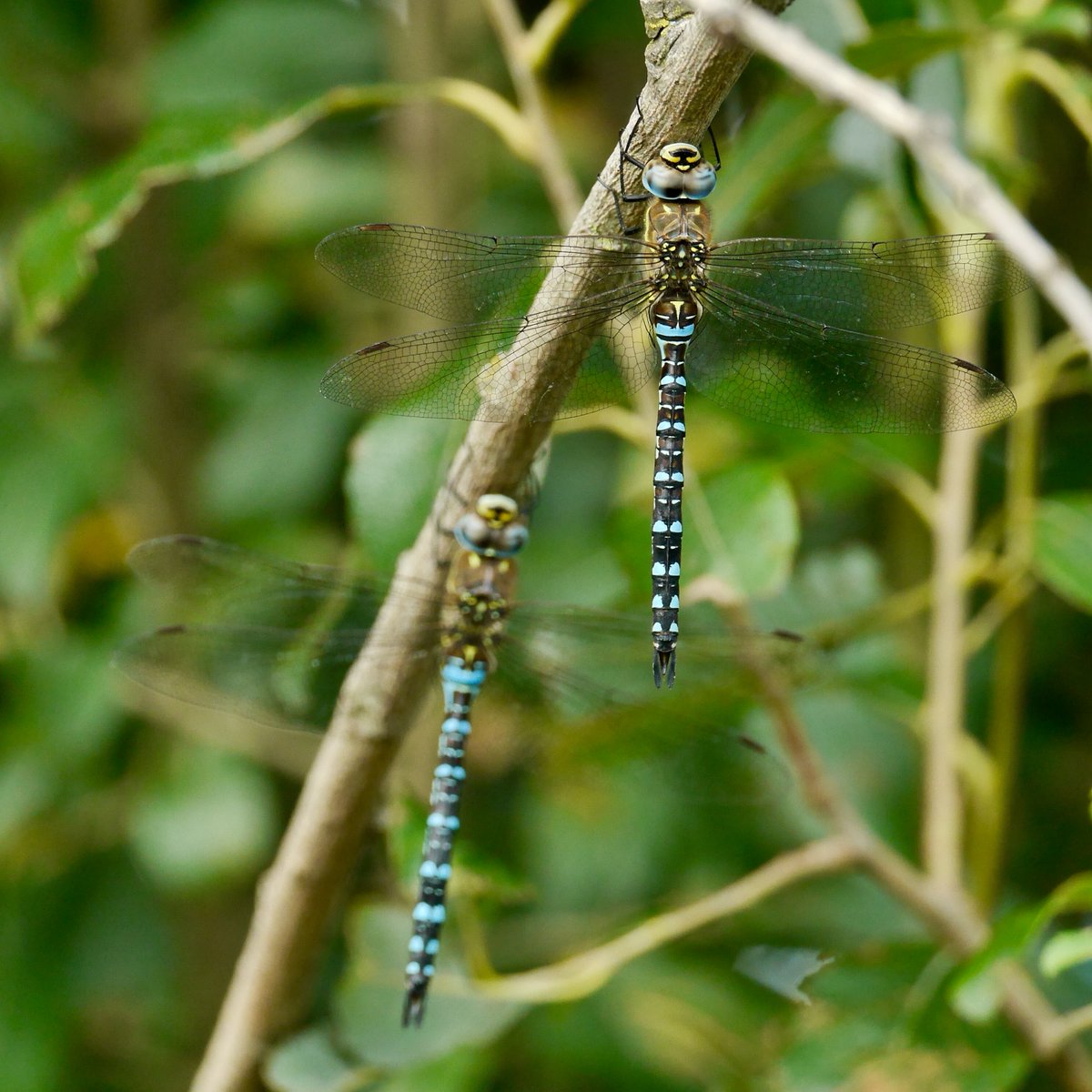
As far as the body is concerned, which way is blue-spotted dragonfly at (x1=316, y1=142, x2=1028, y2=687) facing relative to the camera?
away from the camera

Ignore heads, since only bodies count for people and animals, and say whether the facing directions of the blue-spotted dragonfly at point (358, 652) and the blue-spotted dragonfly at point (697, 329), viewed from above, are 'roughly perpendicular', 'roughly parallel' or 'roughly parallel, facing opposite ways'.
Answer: roughly parallel

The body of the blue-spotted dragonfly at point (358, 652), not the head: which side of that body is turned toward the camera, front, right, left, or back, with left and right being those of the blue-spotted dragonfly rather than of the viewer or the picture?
back

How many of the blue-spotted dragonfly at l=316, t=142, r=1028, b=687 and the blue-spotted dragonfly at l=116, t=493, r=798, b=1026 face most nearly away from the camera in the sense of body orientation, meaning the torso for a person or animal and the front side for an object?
2
